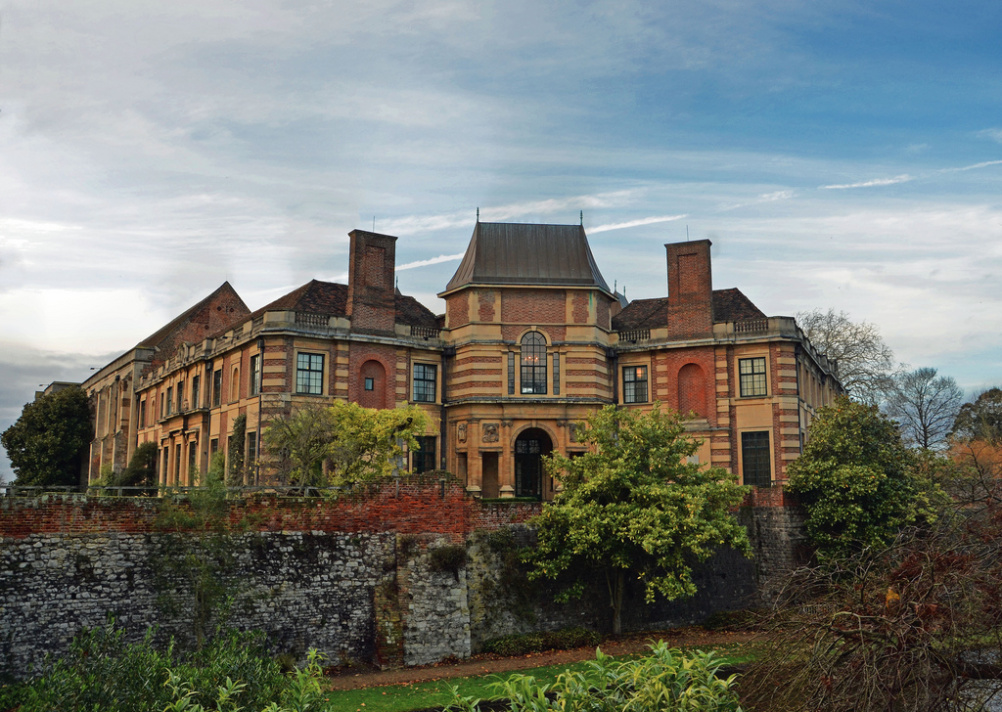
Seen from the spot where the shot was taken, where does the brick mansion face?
facing the viewer

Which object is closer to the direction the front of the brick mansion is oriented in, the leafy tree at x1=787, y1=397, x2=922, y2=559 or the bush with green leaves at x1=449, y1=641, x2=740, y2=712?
the bush with green leaves

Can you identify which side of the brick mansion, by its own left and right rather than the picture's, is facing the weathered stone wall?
front

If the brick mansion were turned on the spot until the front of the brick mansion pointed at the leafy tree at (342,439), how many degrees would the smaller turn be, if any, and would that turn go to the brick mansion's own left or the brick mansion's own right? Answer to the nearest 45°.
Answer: approximately 45° to the brick mansion's own right

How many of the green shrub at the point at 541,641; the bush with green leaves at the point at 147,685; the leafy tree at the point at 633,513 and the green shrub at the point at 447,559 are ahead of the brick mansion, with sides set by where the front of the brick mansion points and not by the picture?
4

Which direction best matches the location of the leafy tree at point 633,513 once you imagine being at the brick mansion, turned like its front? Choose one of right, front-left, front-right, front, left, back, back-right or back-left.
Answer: front

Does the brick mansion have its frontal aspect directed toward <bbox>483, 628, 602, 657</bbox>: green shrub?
yes

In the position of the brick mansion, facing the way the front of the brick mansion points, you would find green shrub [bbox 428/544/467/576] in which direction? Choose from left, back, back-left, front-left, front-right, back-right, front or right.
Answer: front

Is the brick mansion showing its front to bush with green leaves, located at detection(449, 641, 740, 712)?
yes

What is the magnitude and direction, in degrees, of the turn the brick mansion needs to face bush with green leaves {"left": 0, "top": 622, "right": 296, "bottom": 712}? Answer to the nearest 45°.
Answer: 0° — it already faces it

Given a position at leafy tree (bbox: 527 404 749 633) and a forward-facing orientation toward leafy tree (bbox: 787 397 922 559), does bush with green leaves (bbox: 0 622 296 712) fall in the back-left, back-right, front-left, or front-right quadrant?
back-right

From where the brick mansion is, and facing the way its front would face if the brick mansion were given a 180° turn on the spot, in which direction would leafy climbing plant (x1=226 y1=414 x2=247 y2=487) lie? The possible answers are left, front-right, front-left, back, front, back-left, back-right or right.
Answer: left

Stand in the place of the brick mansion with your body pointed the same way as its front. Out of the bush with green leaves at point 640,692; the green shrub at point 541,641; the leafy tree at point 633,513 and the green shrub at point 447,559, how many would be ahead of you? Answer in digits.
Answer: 4

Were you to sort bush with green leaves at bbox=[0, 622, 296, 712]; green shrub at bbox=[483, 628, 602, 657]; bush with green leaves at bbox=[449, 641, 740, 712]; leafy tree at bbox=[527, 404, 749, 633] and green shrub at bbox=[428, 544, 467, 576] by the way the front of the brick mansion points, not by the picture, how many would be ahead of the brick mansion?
5
